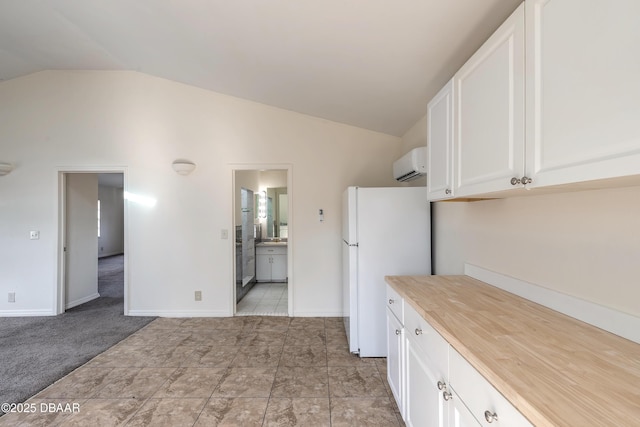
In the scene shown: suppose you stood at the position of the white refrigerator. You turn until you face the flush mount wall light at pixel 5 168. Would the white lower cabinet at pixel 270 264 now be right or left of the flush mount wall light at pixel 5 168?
right

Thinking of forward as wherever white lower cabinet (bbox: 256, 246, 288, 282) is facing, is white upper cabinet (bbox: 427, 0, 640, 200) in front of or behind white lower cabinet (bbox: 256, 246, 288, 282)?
in front

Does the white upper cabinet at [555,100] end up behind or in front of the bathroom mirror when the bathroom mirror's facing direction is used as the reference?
in front

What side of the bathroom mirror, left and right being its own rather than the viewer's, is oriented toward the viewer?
front

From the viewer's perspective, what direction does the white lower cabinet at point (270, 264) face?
toward the camera

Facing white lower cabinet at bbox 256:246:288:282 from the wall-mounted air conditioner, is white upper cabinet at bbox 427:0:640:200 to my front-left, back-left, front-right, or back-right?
back-left

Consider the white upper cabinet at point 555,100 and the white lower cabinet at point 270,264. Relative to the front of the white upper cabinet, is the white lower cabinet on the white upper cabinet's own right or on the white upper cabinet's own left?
on the white upper cabinet's own right

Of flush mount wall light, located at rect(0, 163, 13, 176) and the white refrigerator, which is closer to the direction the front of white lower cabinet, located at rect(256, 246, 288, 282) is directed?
the white refrigerator
